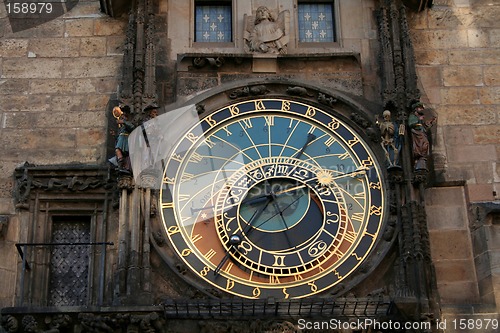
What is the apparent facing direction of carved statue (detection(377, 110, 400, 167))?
toward the camera

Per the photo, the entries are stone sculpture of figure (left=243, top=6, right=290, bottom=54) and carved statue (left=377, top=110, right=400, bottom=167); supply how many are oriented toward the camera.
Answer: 2

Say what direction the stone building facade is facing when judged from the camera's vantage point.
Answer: facing the viewer

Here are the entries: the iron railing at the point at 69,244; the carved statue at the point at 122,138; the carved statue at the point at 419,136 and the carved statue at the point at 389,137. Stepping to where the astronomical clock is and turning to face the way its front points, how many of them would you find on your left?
2

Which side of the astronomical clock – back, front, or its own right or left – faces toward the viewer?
front

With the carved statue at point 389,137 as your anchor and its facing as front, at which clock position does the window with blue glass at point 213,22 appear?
The window with blue glass is roughly at 3 o'clock from the carved statue.

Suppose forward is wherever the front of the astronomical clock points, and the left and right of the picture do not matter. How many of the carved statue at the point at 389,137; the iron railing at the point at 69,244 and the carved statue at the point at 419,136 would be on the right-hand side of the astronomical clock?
1

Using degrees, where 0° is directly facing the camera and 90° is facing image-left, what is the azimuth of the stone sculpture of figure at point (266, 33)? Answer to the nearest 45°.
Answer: approximately 0°
